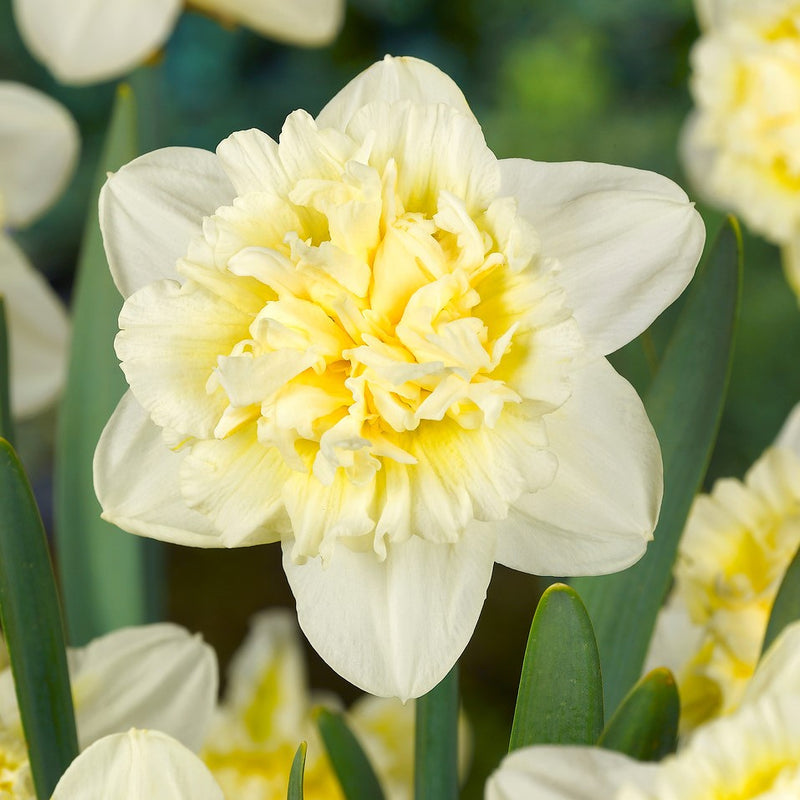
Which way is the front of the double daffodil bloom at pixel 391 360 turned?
toward the camera
